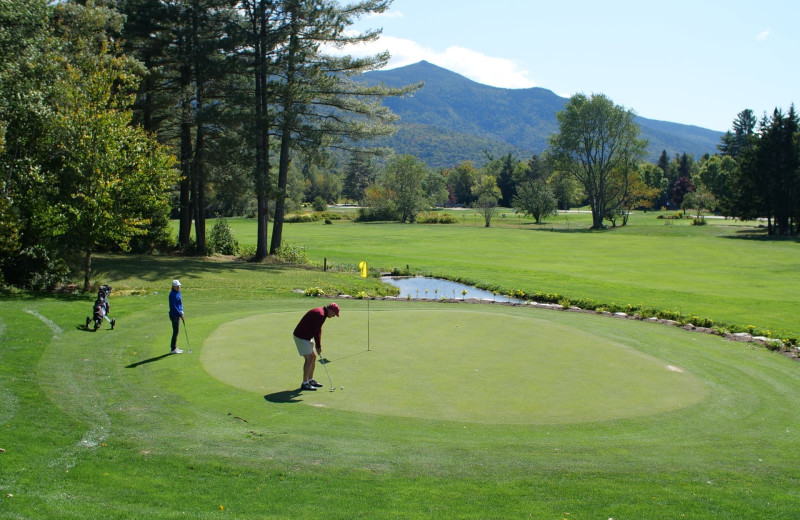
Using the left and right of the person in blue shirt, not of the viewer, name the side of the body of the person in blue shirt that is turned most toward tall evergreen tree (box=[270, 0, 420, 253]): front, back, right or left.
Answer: left

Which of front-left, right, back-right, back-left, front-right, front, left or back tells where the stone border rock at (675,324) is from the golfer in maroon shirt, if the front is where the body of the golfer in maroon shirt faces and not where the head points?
front-left

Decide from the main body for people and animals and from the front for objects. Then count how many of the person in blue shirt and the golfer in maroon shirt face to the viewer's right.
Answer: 2

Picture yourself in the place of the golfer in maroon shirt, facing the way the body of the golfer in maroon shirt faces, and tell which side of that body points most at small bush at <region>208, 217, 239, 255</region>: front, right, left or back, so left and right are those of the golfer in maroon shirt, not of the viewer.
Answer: left

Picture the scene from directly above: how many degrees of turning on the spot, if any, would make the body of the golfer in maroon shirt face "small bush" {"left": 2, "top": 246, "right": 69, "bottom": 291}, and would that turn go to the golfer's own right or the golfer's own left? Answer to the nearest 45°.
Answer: approximately 135° to the golfer's own left

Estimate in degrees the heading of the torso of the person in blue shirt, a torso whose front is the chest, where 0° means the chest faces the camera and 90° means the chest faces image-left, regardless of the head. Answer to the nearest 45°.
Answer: approximately 270°

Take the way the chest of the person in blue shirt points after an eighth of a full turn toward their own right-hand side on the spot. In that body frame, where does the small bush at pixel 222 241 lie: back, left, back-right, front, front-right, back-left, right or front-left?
back-left

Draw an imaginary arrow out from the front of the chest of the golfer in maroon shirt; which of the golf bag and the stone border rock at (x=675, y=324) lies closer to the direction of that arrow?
the stone border rock

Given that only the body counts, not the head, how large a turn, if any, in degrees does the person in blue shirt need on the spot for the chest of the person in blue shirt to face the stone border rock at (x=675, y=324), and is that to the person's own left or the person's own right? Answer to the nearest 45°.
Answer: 0° — they already face it

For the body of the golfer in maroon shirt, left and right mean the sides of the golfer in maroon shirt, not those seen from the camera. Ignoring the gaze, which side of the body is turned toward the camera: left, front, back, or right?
right

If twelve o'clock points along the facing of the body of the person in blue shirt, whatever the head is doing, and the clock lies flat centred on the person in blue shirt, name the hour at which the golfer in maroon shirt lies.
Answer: The golfer in maroon shirt is roughly at 2 o'clock from the person in blue shirt.
